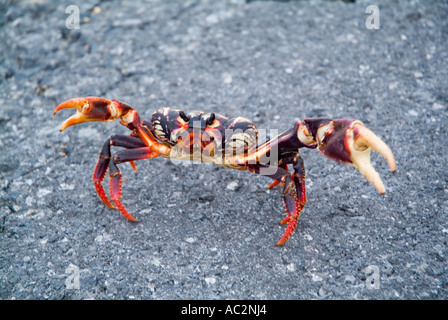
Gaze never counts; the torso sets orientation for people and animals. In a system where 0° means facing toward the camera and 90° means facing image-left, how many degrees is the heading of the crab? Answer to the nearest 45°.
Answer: approximately 0°
